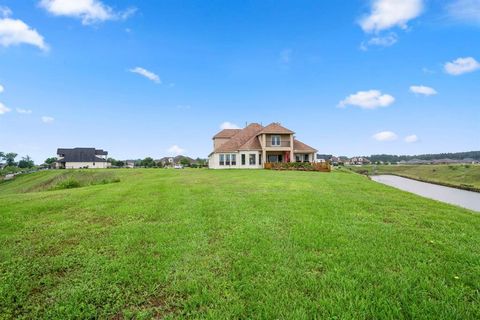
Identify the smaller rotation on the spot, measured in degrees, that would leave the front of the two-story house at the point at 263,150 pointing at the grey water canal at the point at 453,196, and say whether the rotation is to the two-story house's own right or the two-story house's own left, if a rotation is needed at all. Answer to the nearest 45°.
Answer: approximately 45° to the two-story house's own left
